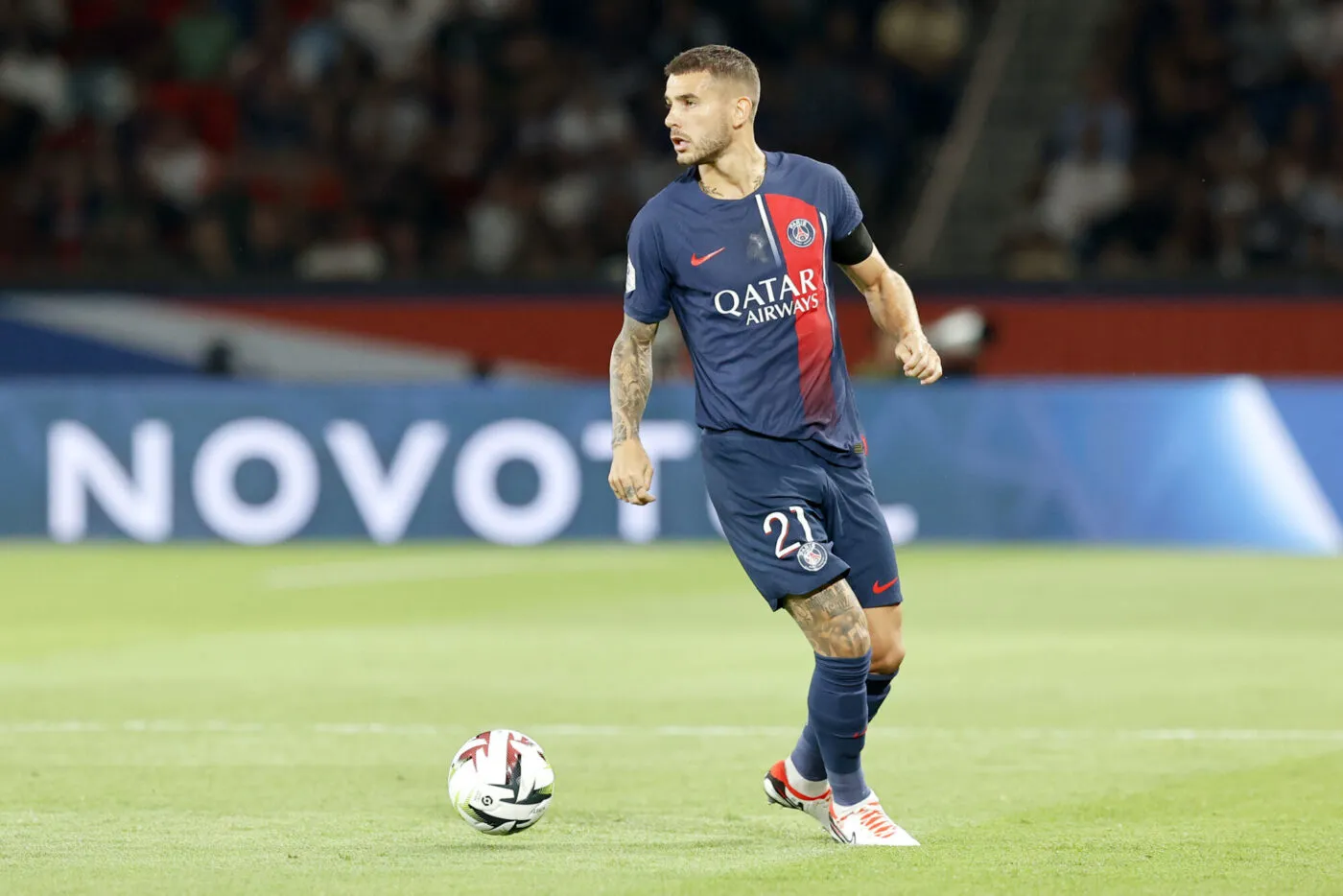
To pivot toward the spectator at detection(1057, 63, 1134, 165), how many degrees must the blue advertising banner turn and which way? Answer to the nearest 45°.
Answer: approximately 135° to its left

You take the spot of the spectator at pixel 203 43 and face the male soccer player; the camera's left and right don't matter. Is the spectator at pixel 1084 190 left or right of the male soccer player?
left

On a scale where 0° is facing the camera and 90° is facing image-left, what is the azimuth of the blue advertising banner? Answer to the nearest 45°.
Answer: approximately 0°

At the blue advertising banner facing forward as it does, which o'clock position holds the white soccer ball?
The white soccer ball is roughly at 12 o'clock from the blue advertising banner.
